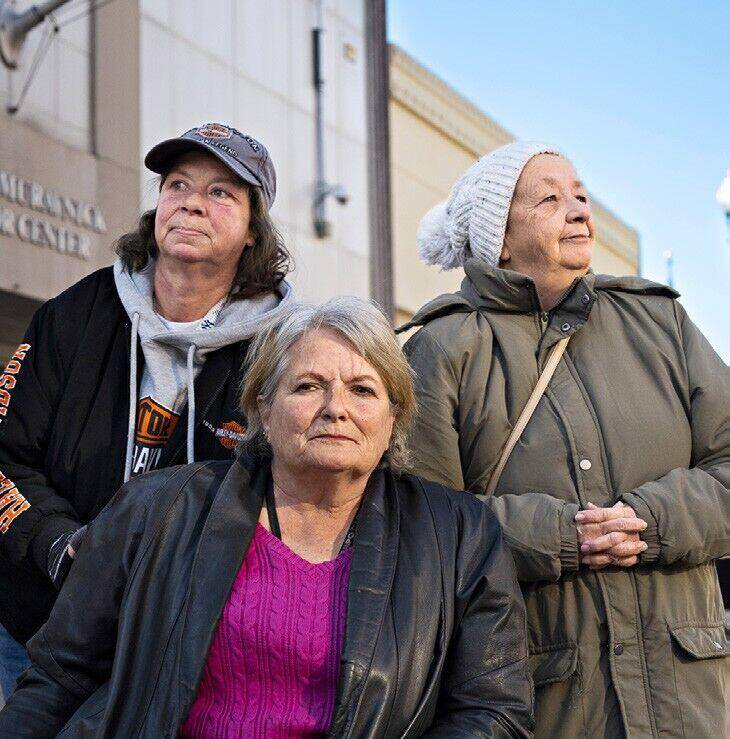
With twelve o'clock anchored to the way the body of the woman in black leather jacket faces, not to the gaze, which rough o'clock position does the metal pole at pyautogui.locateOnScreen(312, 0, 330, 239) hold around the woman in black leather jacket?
The metal pole is roughly at 6 o'clock from the woman in black leather jacket.

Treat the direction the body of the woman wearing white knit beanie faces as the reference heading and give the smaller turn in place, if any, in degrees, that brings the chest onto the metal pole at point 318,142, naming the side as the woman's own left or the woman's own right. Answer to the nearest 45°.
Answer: approximately 180°

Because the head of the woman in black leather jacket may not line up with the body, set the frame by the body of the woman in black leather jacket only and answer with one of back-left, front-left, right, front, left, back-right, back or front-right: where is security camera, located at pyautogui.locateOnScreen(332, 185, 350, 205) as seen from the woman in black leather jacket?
back

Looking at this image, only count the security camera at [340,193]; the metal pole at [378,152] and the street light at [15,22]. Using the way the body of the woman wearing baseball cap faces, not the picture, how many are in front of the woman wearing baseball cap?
0

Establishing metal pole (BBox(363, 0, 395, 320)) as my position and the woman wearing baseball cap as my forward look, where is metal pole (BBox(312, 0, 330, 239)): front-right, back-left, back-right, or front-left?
back-right

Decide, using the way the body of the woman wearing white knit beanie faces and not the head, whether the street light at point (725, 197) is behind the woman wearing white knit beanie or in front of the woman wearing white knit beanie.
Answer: behind

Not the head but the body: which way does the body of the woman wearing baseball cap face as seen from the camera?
toward the camera

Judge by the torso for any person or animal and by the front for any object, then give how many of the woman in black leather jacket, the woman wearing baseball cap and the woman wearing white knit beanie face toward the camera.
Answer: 3

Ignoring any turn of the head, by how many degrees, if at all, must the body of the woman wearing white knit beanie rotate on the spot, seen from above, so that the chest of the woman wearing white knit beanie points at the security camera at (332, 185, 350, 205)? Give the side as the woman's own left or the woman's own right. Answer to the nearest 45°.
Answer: approximately 180°

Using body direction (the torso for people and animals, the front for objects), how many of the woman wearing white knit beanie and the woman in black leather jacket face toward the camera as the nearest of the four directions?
2

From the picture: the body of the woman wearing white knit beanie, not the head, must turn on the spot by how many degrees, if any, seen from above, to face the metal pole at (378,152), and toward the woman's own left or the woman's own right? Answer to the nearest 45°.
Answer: approximately 180°

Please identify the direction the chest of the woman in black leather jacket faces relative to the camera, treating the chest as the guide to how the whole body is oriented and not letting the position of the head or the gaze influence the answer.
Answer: toward the camera

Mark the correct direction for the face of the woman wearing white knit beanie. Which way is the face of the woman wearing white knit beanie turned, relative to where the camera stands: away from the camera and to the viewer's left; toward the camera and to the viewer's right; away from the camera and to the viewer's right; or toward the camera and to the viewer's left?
toward the camera and to the viewer's right

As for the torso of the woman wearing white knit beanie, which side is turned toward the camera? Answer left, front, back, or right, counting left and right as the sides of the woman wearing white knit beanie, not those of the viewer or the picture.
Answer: front

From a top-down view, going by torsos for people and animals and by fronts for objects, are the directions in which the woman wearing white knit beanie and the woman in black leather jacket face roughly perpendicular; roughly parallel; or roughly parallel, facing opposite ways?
roughly parallel

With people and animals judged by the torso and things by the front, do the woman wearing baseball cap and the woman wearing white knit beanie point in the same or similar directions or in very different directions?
same or similar directions
